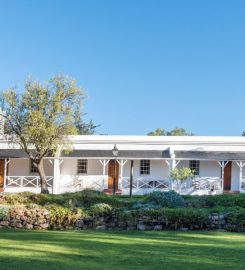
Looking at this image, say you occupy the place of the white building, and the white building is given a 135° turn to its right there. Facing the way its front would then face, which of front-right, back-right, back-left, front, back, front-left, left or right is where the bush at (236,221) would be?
back-left

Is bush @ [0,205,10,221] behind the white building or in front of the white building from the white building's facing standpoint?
in front

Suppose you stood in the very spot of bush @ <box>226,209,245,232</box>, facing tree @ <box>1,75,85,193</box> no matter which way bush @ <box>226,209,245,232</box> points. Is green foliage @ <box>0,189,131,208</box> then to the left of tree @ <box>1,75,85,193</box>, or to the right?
left

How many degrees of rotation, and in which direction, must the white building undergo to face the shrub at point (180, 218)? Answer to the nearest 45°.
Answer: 0° — it already faces it

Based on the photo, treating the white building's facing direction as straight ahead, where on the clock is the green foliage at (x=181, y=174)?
The green foliage is roughly at 11 o'clock from the white building.

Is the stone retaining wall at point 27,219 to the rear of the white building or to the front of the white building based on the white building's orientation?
to the front

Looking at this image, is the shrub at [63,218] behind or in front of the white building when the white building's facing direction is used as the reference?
in front

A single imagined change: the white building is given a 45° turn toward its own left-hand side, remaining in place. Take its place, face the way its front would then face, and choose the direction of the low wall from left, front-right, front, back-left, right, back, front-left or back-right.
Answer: front-right

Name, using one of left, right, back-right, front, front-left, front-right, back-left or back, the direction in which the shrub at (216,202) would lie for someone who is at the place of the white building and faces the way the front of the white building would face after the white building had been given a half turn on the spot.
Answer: back

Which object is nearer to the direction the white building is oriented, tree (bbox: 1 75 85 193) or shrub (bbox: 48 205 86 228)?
the shrub

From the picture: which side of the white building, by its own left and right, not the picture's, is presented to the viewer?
front

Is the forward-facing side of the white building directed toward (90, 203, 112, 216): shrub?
yes
